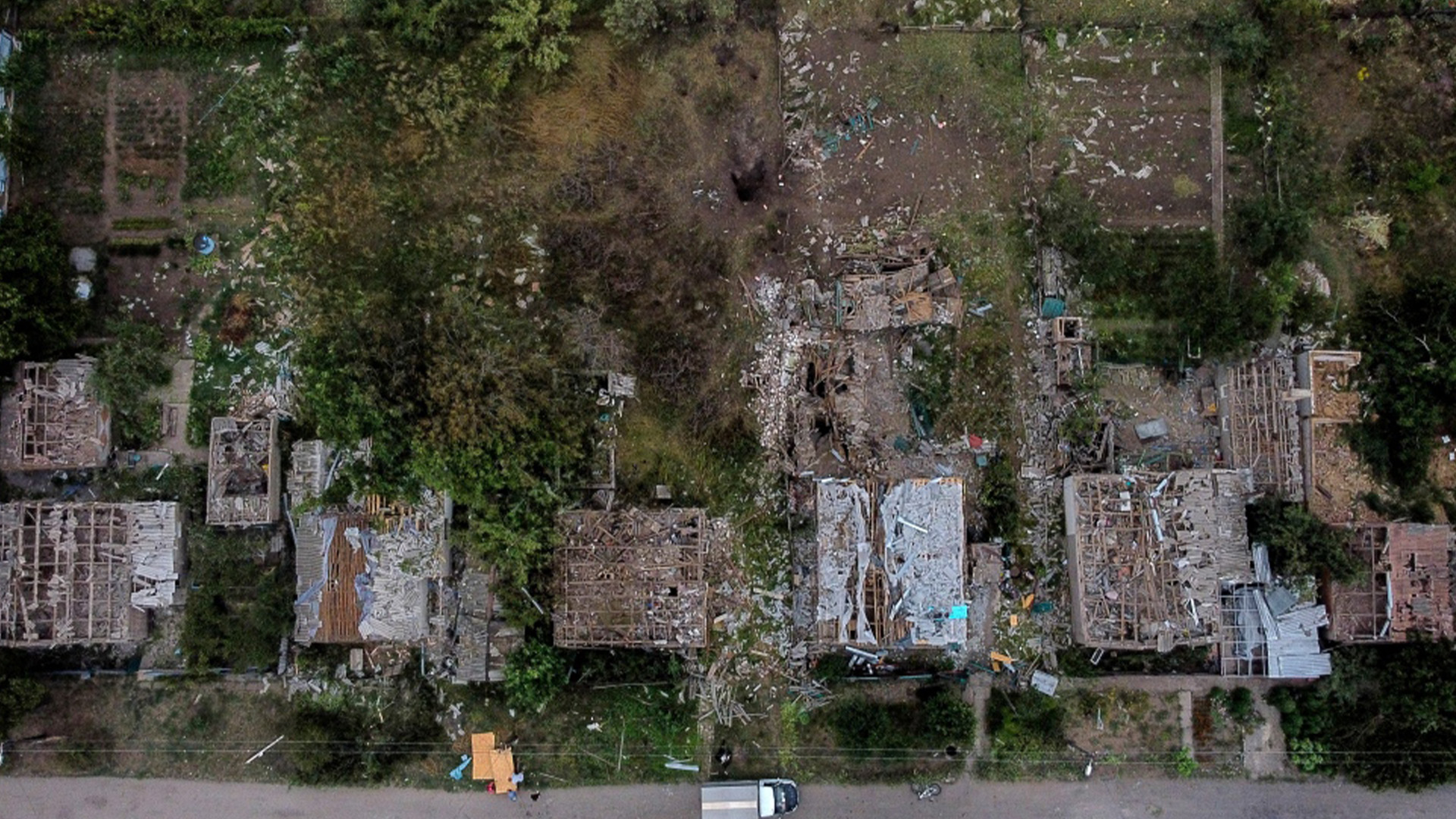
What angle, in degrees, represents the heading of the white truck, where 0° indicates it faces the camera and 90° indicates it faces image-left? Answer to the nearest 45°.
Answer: approximately 270°

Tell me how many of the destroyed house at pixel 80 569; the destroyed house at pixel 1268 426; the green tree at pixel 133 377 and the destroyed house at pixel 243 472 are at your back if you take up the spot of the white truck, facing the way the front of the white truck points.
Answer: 3

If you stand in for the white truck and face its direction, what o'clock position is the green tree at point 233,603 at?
The green tree is roughly at 6 o'clock from the white truck.

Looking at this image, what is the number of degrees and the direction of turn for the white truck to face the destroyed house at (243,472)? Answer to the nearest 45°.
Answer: approximately 180°

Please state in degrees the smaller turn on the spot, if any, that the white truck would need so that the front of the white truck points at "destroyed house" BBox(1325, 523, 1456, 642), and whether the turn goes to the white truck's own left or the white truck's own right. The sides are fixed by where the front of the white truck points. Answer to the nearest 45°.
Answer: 0° — it already faces it

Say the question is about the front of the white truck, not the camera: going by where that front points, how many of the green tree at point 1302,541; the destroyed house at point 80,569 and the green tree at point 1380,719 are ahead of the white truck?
2

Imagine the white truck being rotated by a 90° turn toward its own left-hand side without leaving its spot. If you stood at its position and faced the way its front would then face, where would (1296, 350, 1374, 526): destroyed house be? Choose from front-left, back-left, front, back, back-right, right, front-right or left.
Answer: right

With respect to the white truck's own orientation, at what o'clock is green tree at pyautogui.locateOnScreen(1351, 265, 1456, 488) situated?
The green tree is roughly at 12 o'clock from the white truck.

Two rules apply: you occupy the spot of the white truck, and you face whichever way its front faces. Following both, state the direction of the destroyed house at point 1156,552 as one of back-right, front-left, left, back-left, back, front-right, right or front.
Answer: front

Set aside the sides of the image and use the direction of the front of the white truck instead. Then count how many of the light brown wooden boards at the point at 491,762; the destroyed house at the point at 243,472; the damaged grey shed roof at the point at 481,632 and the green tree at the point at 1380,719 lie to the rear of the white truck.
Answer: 3

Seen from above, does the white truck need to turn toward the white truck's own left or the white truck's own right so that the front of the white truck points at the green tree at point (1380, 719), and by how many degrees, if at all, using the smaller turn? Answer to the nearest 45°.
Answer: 0° — it already faces it

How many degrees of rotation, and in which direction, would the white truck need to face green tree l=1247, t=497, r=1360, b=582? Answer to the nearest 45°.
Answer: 0° — it already faces it

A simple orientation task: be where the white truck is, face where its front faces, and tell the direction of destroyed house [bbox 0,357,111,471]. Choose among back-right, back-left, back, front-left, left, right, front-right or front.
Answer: back

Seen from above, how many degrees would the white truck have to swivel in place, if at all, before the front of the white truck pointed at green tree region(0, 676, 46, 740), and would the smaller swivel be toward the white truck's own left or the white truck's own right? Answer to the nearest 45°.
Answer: approximately 180°

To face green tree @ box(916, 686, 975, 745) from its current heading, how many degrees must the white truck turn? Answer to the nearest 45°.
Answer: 0° — it already faces it

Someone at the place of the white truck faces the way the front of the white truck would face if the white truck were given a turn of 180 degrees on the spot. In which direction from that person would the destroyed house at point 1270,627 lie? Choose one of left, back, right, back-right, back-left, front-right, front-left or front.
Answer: back

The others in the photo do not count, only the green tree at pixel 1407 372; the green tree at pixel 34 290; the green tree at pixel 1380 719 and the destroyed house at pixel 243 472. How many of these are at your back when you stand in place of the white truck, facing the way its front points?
2
